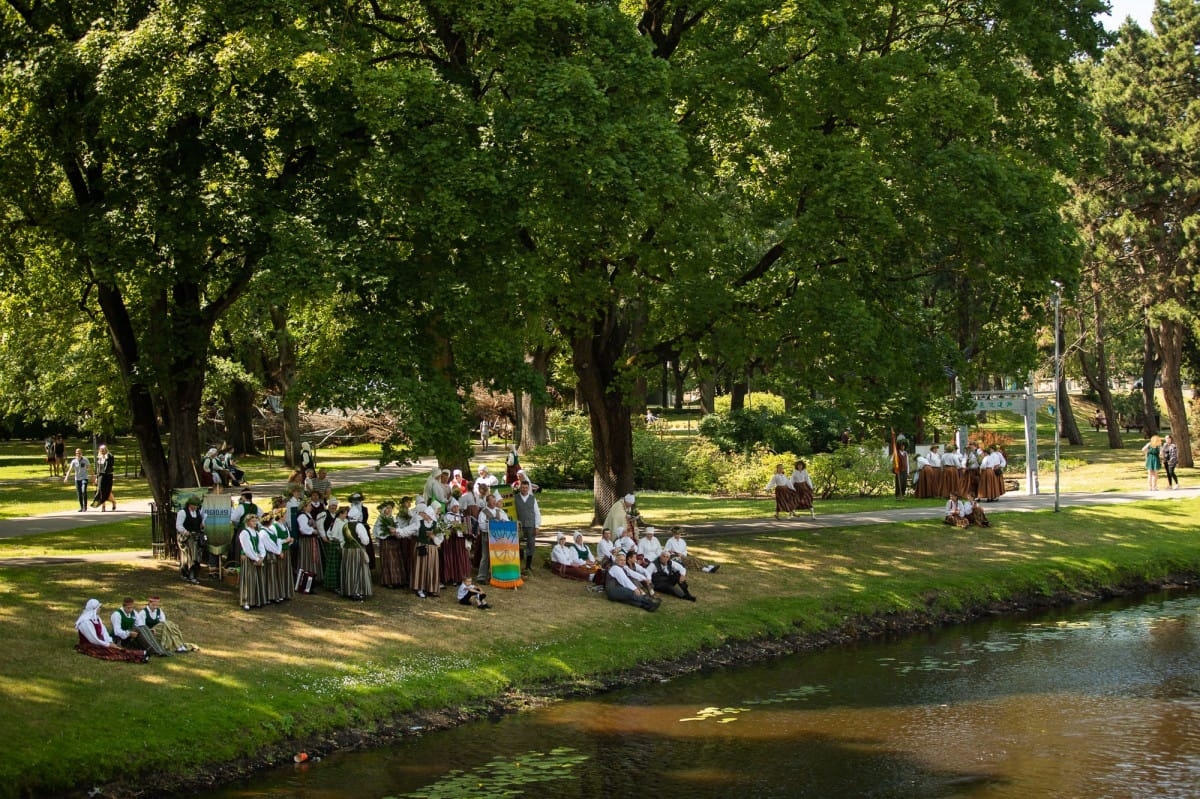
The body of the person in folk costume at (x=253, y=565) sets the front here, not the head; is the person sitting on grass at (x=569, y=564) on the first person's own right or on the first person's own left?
on the first person's own left

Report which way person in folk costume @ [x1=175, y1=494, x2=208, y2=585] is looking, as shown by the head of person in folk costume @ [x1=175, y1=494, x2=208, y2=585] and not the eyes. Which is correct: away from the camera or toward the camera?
toward the camera

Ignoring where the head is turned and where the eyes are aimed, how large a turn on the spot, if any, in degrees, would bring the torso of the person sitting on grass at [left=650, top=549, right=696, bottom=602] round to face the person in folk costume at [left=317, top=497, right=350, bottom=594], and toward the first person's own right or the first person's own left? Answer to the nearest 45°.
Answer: approximately 90° to the first person's own right

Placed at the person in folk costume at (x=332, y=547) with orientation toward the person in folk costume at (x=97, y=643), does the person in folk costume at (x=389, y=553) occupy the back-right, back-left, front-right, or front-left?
back-left

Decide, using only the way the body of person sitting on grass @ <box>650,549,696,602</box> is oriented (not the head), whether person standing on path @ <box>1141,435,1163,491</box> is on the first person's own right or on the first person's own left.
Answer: on the first person's own left

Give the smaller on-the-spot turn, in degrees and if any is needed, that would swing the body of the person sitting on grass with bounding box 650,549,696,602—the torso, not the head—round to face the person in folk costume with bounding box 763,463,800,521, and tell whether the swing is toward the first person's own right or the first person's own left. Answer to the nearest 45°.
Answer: approximately 135° to the first person's own left

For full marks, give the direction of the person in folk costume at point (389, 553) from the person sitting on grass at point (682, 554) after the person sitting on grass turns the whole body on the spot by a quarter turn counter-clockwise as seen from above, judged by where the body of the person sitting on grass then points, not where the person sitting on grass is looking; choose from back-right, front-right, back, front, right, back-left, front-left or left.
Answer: back

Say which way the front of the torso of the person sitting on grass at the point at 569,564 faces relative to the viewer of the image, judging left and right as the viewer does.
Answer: facing the viewer and to the right of the viewer

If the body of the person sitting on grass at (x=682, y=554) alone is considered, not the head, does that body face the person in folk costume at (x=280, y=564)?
no

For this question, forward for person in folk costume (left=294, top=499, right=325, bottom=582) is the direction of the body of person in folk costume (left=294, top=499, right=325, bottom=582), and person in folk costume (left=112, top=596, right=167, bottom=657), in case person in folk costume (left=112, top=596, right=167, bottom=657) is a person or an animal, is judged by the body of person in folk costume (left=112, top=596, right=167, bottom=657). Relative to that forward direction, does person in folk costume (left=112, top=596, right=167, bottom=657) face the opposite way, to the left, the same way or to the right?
the same way

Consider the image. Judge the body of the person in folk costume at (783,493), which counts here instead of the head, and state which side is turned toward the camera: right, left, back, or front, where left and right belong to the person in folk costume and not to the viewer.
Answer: front

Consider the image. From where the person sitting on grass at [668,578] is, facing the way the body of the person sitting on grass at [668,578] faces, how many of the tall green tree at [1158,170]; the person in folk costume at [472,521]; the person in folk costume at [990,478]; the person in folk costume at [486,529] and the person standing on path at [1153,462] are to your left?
3

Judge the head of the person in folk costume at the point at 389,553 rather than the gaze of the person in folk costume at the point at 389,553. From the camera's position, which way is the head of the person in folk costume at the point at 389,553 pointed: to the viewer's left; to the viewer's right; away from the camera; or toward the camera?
toward the camera

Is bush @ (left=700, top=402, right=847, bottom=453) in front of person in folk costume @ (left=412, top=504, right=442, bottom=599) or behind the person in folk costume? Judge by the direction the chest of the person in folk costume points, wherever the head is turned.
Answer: behind

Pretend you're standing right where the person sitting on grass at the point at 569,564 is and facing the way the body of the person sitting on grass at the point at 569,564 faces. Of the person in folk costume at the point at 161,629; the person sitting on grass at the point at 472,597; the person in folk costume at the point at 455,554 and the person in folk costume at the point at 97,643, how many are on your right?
4

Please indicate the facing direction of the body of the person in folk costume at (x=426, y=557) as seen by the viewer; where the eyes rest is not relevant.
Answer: toward the camera

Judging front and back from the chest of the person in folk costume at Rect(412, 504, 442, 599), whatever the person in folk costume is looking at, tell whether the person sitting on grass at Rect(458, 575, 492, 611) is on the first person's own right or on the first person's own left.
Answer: on the first person's own left

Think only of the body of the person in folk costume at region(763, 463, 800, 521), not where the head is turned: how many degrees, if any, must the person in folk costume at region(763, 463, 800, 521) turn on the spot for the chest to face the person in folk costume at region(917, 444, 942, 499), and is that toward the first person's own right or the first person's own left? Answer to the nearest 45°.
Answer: approximately 135° to the first person's own left

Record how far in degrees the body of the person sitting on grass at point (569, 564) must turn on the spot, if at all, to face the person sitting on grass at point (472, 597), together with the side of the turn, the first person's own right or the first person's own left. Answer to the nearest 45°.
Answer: approximately 90° to the first person's own right

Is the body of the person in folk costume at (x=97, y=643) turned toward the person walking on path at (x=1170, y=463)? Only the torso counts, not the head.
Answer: no

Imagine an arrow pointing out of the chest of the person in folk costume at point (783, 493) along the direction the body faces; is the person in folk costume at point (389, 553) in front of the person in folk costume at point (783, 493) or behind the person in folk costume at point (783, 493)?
in front
